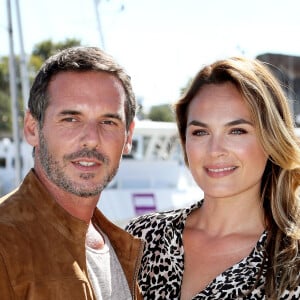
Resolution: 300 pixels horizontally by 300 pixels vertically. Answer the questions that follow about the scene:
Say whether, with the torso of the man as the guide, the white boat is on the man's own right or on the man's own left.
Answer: on the man's own left

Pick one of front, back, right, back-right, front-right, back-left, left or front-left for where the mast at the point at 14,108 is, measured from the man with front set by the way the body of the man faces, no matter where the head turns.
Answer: back-left

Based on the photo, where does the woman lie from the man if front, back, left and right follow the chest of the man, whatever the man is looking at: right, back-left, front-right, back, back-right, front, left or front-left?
left

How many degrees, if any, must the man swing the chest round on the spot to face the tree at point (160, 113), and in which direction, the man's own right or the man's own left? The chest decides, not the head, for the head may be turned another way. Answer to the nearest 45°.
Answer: approximately 135° to the man's own left

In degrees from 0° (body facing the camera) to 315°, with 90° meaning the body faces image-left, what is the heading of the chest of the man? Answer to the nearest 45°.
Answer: approximately 315°

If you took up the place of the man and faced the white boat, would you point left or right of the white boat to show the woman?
right
